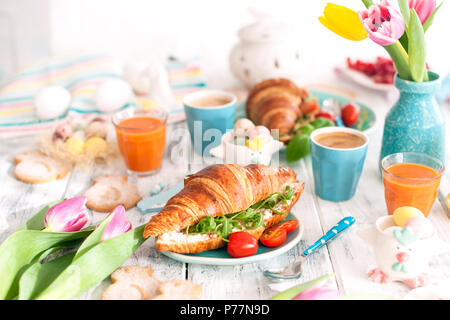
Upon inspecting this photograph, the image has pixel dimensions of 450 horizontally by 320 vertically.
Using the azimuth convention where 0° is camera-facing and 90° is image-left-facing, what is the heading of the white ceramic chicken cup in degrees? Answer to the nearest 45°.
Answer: approximately 0°

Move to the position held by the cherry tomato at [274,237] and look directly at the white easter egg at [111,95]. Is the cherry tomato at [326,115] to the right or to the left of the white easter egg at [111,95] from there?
right

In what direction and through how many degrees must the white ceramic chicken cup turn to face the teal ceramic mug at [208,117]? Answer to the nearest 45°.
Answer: approximately 135° to its right

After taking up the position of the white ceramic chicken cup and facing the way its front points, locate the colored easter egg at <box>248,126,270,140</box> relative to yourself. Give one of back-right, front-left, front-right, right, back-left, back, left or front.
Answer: back-right

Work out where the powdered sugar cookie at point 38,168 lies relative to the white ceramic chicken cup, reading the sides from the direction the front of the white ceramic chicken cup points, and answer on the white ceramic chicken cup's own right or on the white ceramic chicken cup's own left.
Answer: on the white ceramic chicken cup's own right
